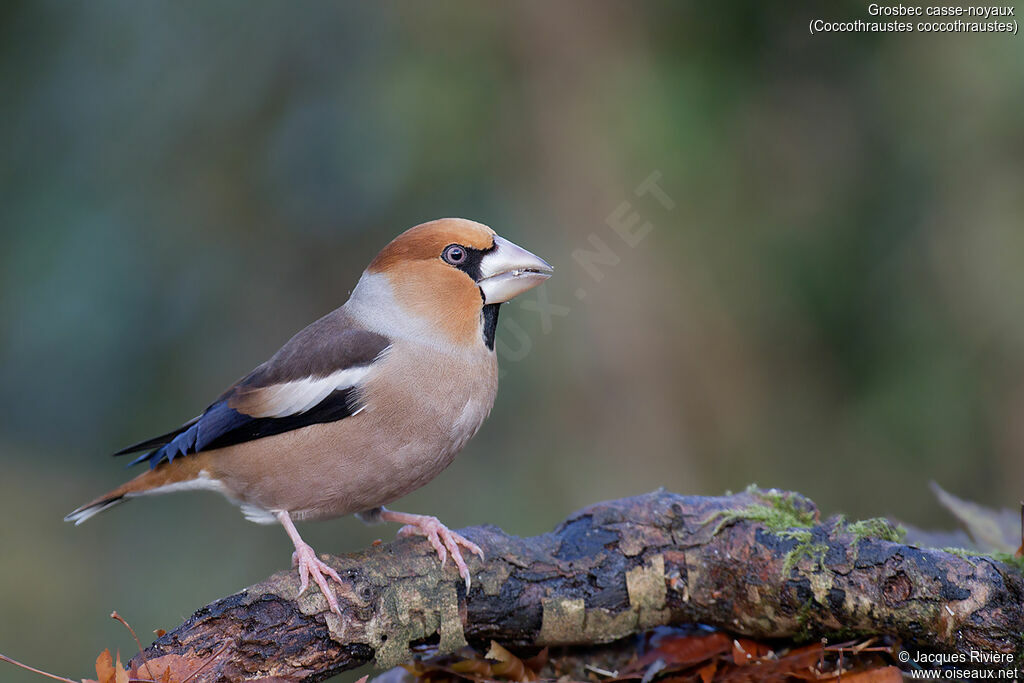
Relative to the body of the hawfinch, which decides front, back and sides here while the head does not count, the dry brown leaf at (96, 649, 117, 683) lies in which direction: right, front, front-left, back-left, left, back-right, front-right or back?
back-right

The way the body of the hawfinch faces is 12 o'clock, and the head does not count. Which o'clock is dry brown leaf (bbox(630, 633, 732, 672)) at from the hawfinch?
The dry brown leaf is roughly at 1 o'clock from the hawfinch.

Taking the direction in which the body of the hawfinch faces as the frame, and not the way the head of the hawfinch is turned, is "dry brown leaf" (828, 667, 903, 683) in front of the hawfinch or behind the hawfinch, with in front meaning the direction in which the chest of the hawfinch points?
in front

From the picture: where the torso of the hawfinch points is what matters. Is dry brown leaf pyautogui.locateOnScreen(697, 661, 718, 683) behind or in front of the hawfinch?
in front

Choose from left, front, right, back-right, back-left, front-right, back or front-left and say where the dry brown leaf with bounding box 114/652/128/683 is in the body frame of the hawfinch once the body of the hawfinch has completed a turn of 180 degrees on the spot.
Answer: front-left

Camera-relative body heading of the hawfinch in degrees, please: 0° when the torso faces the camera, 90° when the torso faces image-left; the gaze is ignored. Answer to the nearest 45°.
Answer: approximately 270°
